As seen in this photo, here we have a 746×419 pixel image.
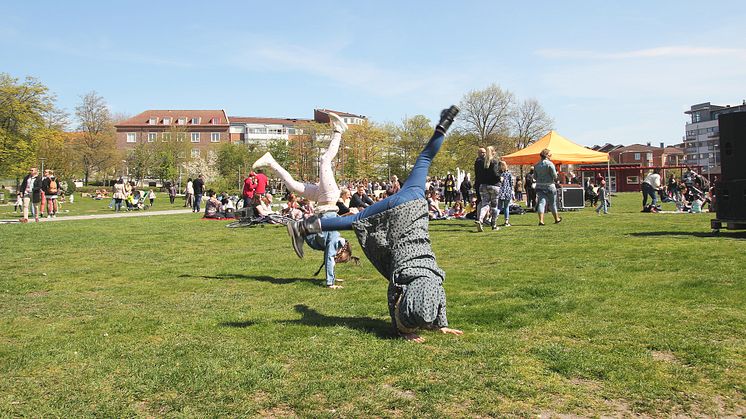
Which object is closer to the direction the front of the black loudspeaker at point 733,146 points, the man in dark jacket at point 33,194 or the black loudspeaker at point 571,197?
the man in dark jacket

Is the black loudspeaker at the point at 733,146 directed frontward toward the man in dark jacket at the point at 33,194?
yes

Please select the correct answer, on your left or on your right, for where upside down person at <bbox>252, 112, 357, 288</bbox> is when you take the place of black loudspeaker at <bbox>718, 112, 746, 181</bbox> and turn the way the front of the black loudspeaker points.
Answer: on your left

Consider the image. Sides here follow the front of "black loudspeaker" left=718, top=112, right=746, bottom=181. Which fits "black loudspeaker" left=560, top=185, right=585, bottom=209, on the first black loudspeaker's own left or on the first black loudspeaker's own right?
on the first black loudspeaker's own right

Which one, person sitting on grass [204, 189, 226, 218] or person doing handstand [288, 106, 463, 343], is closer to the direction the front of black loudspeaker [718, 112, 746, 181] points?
the person sitting on grass

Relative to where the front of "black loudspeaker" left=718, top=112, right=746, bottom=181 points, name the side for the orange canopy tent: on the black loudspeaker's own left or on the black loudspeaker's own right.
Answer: on the black loudspeaker's own right

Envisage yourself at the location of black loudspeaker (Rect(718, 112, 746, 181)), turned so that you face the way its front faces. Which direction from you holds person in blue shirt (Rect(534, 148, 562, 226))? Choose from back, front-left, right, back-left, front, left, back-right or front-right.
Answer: front-right

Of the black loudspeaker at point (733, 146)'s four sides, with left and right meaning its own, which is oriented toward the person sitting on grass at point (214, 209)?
front

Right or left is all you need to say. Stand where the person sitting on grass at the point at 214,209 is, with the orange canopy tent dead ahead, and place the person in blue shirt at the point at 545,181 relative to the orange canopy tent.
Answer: right

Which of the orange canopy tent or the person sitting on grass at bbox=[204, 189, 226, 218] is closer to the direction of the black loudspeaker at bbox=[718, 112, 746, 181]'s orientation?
the person sitting on grass

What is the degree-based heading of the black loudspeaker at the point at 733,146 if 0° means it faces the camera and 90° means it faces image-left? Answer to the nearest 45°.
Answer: approximately 90°

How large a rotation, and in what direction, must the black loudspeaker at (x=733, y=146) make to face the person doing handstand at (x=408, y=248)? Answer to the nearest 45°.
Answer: approximately 90° to its left

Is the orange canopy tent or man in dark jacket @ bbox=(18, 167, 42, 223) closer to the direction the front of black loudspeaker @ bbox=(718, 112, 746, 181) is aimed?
the man in dark jacket
